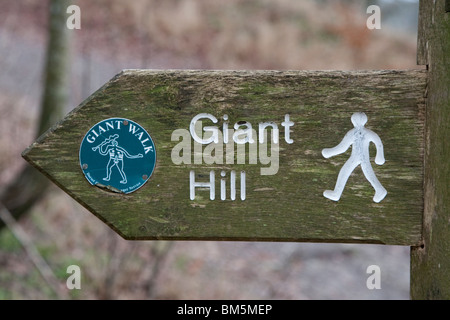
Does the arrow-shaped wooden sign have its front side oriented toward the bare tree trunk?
no
